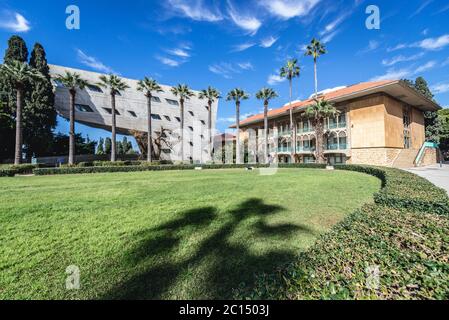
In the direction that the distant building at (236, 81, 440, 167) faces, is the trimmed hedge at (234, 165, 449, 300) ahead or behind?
ahead

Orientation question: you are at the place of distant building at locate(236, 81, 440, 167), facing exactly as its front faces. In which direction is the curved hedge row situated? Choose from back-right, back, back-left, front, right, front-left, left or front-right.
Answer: front

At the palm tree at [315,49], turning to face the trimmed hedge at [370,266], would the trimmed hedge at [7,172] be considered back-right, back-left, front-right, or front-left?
front-right

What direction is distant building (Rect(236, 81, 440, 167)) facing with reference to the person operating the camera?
facing the viewer and to the left of the viewer

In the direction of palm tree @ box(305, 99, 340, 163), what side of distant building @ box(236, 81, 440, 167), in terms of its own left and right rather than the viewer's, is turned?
front

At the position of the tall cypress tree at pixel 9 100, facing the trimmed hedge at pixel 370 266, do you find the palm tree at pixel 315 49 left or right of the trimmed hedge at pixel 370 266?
left

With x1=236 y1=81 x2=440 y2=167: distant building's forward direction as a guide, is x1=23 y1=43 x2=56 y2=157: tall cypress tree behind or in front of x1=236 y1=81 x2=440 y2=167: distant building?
in front

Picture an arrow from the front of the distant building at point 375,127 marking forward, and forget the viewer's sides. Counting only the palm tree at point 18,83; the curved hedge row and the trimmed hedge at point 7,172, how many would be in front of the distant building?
3

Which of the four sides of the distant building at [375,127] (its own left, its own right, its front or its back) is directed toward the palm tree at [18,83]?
front
